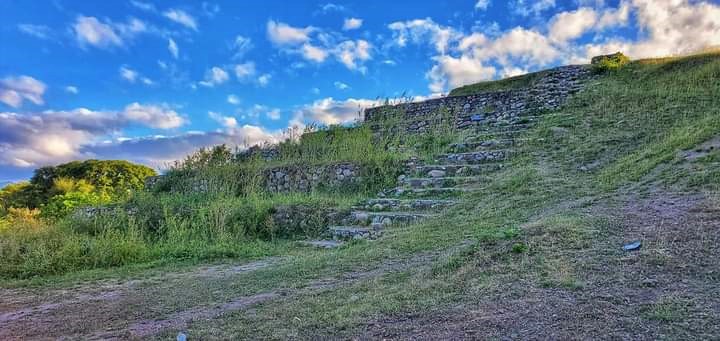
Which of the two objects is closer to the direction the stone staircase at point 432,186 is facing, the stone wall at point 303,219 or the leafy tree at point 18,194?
the stone wall

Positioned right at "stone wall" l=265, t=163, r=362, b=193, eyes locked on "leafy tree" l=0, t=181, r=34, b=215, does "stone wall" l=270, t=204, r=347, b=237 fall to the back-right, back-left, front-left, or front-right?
back-left

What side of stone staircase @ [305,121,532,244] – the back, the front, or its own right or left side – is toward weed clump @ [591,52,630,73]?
back

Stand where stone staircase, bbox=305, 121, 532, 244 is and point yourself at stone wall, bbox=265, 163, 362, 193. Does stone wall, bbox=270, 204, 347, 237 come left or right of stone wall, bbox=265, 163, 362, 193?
left

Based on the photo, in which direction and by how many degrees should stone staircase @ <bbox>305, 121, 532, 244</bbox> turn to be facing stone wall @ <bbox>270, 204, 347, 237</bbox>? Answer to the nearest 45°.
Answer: approximately 45° to its right

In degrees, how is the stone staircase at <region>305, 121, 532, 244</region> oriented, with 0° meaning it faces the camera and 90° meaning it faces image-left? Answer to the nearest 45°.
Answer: approximately 45°

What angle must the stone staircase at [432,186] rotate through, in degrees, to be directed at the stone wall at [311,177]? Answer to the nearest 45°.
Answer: approximately 90° to its right

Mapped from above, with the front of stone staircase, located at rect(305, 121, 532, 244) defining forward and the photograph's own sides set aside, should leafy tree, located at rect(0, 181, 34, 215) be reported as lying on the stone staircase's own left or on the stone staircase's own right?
on the stone staircase's own right

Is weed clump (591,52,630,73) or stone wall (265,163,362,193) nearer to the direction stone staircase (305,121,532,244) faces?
the stone wall

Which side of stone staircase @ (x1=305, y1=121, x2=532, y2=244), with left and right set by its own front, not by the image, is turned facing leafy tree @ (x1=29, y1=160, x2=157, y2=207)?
right

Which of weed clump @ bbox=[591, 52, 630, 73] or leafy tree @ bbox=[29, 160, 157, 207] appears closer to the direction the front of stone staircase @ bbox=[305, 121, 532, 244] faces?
the leafy tree
